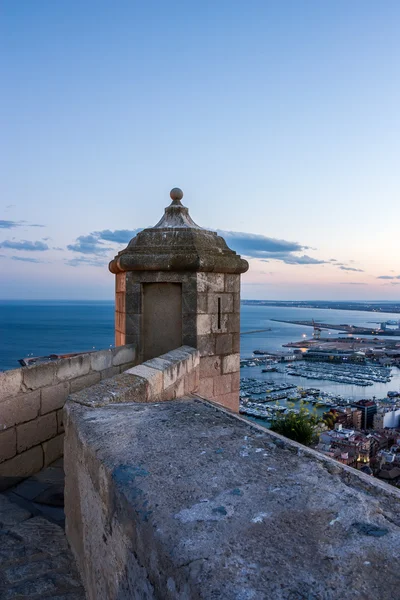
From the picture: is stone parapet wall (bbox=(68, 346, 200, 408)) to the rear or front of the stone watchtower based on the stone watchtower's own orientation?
to the front

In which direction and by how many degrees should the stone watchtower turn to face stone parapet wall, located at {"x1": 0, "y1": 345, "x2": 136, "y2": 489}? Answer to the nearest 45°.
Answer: approximately 45° to its right

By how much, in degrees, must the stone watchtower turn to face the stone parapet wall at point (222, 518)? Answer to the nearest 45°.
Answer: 0° — it already faces it

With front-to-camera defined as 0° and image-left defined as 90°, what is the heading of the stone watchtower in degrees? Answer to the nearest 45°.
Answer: approximately 0°
